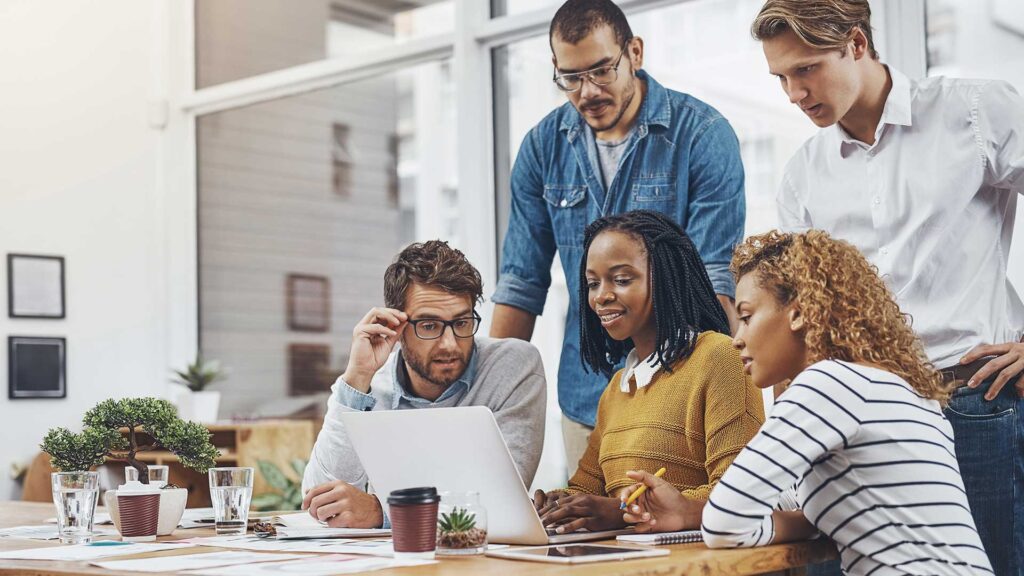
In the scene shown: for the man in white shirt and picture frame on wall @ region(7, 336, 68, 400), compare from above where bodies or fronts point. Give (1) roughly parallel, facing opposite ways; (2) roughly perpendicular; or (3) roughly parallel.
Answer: roughly perpendicular

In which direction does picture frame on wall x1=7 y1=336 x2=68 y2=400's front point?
toward the camera

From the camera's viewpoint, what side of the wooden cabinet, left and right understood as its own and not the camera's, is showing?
front

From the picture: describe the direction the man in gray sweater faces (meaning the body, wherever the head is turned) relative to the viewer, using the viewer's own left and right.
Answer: facing the viewer

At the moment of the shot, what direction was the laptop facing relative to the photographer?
facing away from the viewer and to the right of the viewer

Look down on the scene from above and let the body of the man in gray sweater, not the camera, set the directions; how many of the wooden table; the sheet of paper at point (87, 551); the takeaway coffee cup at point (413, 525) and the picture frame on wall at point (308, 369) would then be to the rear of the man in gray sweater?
1

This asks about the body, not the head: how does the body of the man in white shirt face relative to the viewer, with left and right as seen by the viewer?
facing the viewer and to the left of the viewer

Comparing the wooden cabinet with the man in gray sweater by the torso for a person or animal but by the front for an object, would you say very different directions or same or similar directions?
same or similar directions

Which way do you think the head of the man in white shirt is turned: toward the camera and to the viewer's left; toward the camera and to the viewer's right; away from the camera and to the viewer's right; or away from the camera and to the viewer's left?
toward the camera and to the viewer's left

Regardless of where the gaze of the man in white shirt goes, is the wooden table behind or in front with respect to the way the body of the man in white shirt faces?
in front

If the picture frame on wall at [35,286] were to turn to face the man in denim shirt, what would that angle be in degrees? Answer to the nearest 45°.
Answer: approximately 45° to its left

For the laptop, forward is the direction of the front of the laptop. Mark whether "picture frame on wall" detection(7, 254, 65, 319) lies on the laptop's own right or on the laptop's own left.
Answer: on the laptop's own left

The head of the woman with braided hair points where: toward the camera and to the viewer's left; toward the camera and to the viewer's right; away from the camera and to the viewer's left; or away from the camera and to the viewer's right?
toward the camera and to the viewer's left

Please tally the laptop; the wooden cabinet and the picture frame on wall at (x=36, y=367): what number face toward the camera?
2

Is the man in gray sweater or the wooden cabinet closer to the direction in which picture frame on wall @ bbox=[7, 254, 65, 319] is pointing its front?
the man in gray sweater

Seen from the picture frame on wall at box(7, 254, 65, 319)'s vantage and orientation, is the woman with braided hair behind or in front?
in front
